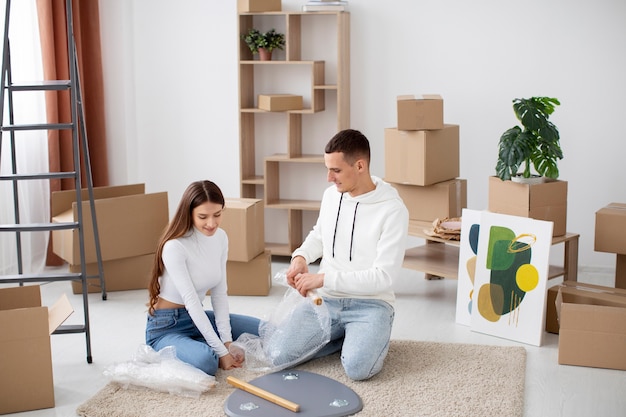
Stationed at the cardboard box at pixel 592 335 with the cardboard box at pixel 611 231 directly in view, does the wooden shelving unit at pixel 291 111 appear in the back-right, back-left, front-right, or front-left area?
front-left

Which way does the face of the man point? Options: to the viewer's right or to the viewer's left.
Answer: to the viewer's left

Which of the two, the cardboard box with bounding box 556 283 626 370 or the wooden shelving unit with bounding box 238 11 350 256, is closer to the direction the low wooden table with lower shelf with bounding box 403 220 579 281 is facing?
the cardboard box

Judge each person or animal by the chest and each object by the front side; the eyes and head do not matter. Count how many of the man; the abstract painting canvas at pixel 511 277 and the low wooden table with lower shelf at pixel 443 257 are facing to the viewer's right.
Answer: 0

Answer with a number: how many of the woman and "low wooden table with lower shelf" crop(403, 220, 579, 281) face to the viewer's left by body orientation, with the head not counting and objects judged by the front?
0

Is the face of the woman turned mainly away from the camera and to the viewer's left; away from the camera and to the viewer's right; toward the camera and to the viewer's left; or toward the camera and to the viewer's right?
toward the camera and to the viewer's right

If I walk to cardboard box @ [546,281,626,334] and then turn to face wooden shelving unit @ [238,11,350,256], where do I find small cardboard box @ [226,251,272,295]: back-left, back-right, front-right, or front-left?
front-left

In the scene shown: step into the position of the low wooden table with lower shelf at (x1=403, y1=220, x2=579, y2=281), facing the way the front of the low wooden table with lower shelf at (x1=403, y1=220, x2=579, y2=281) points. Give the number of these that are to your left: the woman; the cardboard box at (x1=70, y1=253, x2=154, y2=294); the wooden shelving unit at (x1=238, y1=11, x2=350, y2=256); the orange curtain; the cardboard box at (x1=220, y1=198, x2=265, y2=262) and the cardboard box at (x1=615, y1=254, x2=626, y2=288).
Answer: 1

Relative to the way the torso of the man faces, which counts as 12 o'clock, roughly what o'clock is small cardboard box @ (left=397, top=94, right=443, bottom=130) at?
The small cardboard box is roughly at 5 o'clock from the man.

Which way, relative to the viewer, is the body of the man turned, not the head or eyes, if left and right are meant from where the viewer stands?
facing the viewer and to the left of the viewer

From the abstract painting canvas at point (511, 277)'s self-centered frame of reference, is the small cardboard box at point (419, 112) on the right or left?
on its right

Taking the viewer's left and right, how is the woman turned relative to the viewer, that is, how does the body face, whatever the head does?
facing the viewer and to the right of the viewer

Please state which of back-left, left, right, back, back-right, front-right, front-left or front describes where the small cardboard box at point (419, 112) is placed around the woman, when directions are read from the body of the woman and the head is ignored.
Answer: left
